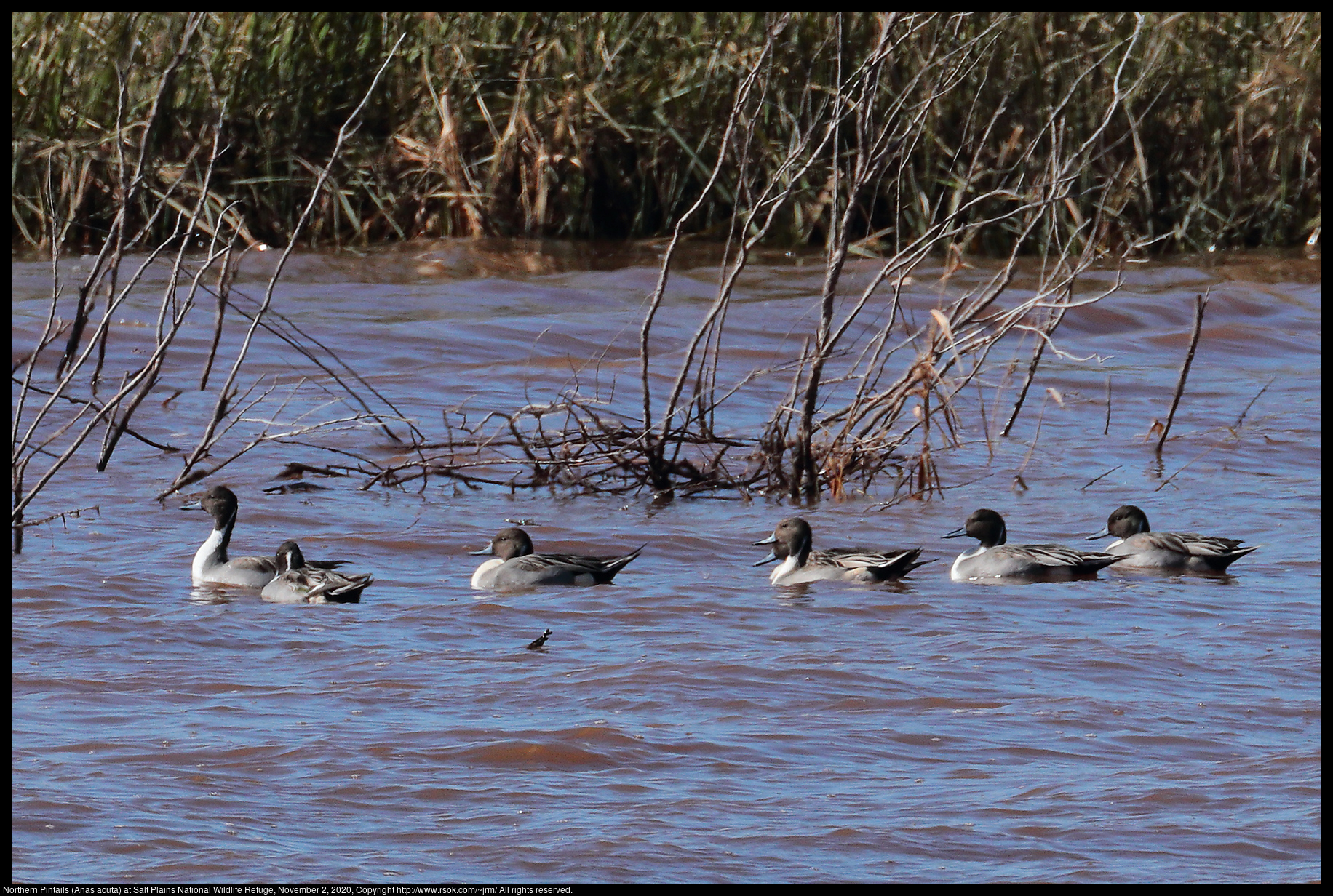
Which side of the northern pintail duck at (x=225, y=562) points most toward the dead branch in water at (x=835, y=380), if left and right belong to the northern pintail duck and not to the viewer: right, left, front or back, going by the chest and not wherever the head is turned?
back

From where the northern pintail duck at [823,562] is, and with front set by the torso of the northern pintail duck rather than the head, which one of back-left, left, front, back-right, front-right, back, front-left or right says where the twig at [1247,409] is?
back-right

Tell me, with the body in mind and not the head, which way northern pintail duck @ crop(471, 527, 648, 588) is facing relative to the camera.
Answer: to the viewer's left

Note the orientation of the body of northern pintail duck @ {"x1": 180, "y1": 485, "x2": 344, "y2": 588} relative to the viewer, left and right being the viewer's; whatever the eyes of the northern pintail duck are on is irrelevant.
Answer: facing to the left of the viewer

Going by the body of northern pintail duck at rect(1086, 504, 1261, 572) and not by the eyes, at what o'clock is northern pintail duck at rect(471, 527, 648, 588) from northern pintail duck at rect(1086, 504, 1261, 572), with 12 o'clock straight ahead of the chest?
northern pintail duck at rect(471, 527, 648, 588) is roughly at 11 o'clock from northern pintail duck at rect(1086, 504, 1261, 572).

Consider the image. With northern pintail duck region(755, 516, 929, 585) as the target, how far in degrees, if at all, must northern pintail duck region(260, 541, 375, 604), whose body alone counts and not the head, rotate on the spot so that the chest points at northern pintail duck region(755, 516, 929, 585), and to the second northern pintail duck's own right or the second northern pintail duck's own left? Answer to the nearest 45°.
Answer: approximately 180°

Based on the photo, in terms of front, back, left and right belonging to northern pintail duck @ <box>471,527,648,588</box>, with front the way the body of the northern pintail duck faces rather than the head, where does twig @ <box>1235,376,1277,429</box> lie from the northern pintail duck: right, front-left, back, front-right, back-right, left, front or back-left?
back-right

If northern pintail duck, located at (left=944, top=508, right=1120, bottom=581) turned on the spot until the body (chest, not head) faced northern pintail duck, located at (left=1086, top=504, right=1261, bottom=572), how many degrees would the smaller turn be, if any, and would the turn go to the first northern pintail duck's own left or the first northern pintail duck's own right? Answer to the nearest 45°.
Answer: approximately 135° to the first northern pintail duck's own right

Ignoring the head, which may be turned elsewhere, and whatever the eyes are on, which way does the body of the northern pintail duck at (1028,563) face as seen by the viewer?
to the viewer's left

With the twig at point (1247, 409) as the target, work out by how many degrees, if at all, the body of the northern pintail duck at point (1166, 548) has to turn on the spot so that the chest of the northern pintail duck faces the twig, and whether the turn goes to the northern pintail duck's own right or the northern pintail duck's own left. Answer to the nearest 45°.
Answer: approximately 90° to the northern pintail duck's own right

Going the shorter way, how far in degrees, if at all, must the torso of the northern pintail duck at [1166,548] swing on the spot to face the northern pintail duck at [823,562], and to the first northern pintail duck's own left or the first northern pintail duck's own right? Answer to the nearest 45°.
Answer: approximately 45° to the first northern pintail duck's own left

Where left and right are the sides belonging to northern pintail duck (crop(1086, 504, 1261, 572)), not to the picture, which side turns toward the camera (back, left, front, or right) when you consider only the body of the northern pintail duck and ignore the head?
left

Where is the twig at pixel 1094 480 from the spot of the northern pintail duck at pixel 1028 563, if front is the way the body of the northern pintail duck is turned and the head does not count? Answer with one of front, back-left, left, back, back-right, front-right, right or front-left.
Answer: right

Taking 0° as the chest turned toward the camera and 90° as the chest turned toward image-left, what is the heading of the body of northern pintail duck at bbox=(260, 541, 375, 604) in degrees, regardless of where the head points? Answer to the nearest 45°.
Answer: approximately 90°

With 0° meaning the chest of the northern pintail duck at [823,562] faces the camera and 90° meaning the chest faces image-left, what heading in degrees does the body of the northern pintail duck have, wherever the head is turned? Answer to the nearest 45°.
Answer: approximately 90°
